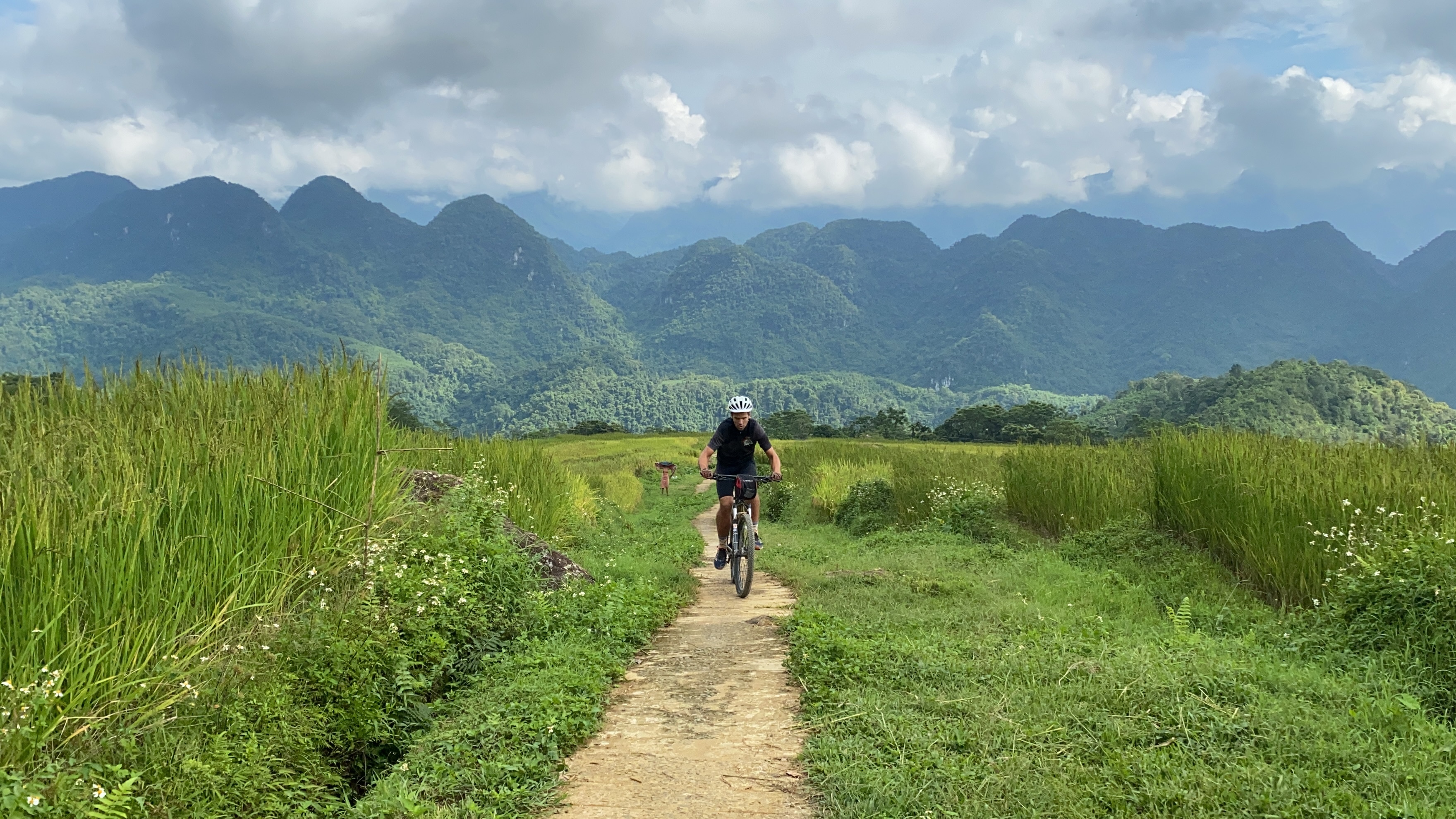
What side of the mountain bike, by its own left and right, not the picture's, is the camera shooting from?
front

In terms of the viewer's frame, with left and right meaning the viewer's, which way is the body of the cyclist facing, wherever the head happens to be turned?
facing the viewer

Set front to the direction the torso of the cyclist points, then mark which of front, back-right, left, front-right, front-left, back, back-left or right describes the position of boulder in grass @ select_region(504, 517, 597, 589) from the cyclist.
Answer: front-right

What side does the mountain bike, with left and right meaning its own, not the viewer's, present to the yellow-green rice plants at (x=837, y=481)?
back

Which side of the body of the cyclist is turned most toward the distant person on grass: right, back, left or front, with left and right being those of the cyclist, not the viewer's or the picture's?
back

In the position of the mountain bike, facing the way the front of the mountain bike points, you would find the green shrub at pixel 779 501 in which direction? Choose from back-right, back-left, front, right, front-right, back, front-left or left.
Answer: back

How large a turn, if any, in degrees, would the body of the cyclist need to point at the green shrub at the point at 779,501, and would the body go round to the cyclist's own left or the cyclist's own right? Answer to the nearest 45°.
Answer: approximately 180°

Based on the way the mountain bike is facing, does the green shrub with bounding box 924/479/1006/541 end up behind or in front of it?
behind

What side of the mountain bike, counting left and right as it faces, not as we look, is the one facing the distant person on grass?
back

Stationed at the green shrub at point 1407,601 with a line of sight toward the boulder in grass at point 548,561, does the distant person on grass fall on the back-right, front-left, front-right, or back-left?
front-right

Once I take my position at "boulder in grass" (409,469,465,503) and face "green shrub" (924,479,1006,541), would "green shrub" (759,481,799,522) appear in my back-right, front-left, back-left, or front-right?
front-left

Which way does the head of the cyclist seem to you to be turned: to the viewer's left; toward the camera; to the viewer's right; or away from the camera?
toward the camera

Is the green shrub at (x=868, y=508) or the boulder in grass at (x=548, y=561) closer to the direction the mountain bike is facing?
the boulder in grass
